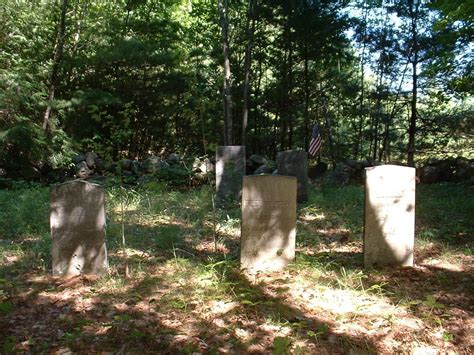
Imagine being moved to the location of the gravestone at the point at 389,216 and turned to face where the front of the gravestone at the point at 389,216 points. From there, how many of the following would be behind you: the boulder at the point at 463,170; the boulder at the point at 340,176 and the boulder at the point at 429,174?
3

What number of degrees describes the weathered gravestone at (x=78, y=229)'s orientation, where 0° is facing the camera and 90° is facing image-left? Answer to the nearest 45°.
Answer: approximately 0°

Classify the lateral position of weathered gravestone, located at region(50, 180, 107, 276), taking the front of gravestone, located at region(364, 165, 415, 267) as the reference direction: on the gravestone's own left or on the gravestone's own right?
on the gravestone's own right

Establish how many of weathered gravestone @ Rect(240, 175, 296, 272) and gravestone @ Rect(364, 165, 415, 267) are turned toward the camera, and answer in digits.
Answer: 2

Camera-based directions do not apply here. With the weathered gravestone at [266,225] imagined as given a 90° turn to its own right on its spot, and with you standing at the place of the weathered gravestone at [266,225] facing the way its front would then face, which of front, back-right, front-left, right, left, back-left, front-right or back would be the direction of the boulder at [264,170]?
right

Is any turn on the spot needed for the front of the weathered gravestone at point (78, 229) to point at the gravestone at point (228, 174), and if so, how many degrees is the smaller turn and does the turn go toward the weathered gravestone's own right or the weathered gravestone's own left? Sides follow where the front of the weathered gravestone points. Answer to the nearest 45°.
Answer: approximately 135° to the weathered gravestone's own left

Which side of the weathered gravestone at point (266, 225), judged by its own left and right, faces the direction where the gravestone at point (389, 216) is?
left

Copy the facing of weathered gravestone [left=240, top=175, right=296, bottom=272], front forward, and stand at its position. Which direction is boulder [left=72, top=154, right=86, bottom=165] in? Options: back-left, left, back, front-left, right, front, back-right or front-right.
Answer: back-right

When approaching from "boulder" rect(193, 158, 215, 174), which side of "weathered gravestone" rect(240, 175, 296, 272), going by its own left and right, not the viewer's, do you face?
back

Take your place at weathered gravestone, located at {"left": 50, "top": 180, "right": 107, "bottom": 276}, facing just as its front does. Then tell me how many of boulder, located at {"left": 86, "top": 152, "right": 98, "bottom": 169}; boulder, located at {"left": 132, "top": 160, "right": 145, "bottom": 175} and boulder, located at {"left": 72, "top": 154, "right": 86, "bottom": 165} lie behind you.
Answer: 3
